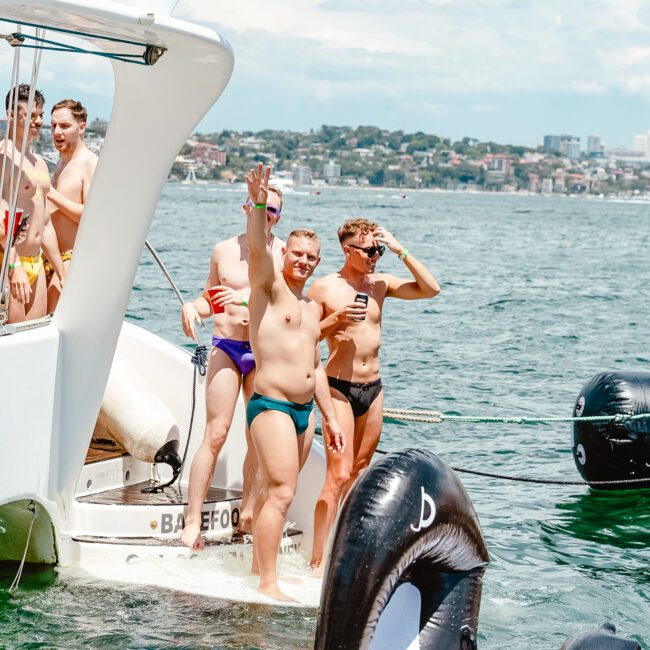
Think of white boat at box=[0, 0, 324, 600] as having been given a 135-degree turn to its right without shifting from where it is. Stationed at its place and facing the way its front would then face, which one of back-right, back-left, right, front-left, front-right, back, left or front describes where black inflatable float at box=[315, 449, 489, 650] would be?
front-right

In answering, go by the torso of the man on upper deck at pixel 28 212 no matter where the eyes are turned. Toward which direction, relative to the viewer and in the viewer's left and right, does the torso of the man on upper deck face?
facing the viewer and to the right of the viewer

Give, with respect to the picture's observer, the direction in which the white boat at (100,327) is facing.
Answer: facing away from the viewer and to the left of the viewer

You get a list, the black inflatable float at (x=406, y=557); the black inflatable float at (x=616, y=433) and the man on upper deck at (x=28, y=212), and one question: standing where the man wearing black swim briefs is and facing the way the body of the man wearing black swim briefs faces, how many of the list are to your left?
1

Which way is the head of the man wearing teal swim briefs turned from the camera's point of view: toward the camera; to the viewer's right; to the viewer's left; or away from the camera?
toward the camera

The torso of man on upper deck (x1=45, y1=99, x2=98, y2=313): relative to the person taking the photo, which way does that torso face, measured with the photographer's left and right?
facing the viewer and to the left of the viewer

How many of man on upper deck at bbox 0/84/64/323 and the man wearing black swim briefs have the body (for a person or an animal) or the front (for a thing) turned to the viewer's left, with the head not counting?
0

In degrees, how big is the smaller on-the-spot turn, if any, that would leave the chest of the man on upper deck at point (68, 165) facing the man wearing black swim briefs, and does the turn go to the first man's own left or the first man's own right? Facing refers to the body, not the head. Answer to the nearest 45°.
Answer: approximately 90° to the first man's own left

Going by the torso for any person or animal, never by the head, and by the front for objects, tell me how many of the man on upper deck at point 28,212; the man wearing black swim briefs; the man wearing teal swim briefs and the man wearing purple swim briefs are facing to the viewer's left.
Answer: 0

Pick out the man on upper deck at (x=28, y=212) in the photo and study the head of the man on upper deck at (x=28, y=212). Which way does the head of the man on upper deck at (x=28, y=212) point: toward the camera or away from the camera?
toward the camera

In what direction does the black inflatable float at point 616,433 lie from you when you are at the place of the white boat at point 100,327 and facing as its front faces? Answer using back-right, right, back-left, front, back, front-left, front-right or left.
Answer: right

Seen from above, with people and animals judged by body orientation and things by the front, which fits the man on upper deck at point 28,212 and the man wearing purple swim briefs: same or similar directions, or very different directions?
same or similar directions

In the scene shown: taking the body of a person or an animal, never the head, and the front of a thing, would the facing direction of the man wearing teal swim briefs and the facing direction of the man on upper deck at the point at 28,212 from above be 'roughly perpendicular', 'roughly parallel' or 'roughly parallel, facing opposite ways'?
roughly parallel
